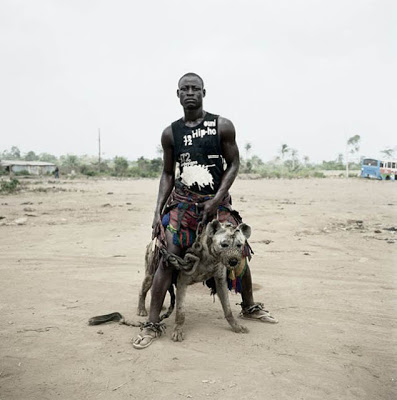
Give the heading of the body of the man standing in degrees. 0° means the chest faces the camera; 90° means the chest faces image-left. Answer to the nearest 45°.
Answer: approximately 0°

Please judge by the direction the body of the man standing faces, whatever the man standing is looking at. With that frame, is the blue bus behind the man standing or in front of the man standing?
behind
